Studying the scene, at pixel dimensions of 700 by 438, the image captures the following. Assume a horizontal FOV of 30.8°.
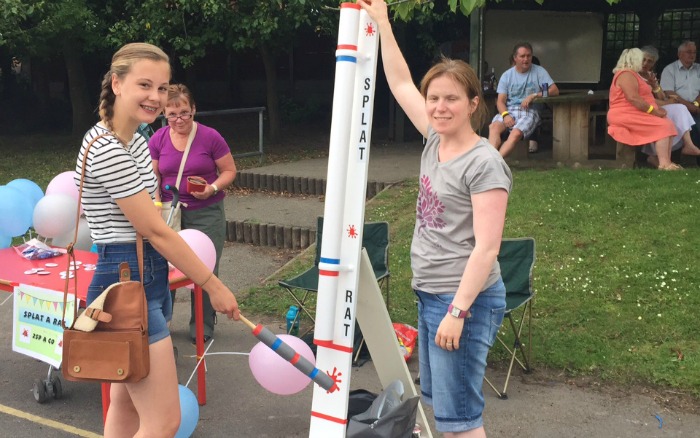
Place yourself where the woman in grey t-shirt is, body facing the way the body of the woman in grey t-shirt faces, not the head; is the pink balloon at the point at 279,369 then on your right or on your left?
on your right

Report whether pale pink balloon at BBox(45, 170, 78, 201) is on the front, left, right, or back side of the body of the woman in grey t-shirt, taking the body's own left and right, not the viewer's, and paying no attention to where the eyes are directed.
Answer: right

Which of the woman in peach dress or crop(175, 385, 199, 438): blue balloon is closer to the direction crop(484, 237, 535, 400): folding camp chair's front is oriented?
the blue balloon

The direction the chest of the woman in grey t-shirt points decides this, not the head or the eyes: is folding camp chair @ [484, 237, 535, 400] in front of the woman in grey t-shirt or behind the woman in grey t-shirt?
behind

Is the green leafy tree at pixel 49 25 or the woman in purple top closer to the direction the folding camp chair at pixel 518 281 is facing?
the woman in purple top
